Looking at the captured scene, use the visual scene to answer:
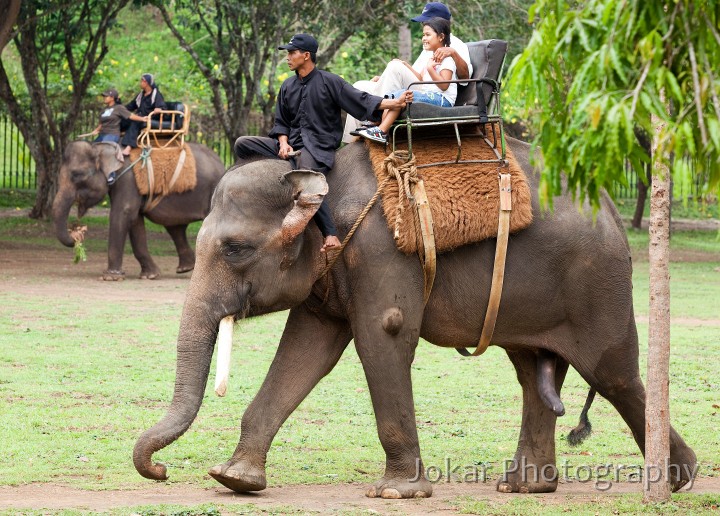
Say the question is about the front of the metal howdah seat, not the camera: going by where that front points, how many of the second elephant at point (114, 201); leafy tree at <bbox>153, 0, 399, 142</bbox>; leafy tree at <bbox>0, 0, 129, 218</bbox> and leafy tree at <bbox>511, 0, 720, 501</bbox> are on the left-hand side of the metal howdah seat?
1

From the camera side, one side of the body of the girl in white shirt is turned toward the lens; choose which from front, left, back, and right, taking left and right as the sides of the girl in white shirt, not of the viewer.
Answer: left

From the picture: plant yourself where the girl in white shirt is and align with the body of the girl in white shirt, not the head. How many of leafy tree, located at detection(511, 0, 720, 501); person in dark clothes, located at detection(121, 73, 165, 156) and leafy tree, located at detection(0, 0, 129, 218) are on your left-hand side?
1

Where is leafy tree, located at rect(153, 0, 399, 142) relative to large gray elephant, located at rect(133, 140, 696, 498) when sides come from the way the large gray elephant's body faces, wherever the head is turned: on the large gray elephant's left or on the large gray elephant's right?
on the large gray elephant's right

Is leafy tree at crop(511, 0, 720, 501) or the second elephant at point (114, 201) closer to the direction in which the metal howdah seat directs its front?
the second elephant

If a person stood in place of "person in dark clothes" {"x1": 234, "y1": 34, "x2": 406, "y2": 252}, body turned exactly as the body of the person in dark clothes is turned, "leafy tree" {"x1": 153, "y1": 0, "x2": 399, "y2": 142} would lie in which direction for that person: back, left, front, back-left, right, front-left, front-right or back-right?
back-right

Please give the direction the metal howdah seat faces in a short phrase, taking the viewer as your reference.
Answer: facing to the left of the viewer

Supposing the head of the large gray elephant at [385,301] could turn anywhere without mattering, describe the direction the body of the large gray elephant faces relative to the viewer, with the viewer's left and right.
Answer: facing to the left of the viewer

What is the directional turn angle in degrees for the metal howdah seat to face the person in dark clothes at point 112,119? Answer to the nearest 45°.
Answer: approximately 45° to its right

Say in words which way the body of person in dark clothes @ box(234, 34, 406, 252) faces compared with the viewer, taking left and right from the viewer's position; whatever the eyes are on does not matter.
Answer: facing the viewer and to the left of the viewer
